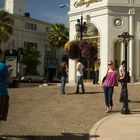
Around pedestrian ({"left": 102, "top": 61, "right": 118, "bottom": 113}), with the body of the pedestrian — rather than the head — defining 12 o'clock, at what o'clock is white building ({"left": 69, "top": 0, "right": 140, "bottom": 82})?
The white building is roughly at 6 o'clock from the pedestrian.

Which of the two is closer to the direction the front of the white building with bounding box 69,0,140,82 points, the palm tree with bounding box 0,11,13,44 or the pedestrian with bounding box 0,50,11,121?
the pedestrian

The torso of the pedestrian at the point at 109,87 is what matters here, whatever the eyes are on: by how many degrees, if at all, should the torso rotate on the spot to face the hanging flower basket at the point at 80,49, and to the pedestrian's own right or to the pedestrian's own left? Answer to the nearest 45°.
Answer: approximately 180°

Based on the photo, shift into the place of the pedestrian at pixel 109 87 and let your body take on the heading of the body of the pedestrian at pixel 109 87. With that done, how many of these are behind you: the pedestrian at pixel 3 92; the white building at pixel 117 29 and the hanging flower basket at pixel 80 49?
2

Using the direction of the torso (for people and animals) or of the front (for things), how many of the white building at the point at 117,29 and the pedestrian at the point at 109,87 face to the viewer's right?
0

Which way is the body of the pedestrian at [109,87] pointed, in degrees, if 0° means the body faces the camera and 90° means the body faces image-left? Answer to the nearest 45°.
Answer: approximately 0°

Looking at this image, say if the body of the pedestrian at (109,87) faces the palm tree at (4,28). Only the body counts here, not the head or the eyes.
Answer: no

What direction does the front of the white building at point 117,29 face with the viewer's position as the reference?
facing the viewer and to the left of the viewer

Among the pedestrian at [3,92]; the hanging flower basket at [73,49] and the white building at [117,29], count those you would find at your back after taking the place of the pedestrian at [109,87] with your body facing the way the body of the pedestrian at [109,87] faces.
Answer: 2

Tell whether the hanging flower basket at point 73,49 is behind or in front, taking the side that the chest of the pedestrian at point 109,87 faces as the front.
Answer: behind

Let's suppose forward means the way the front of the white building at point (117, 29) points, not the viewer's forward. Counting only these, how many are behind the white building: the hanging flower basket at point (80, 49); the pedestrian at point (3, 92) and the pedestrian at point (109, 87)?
0
